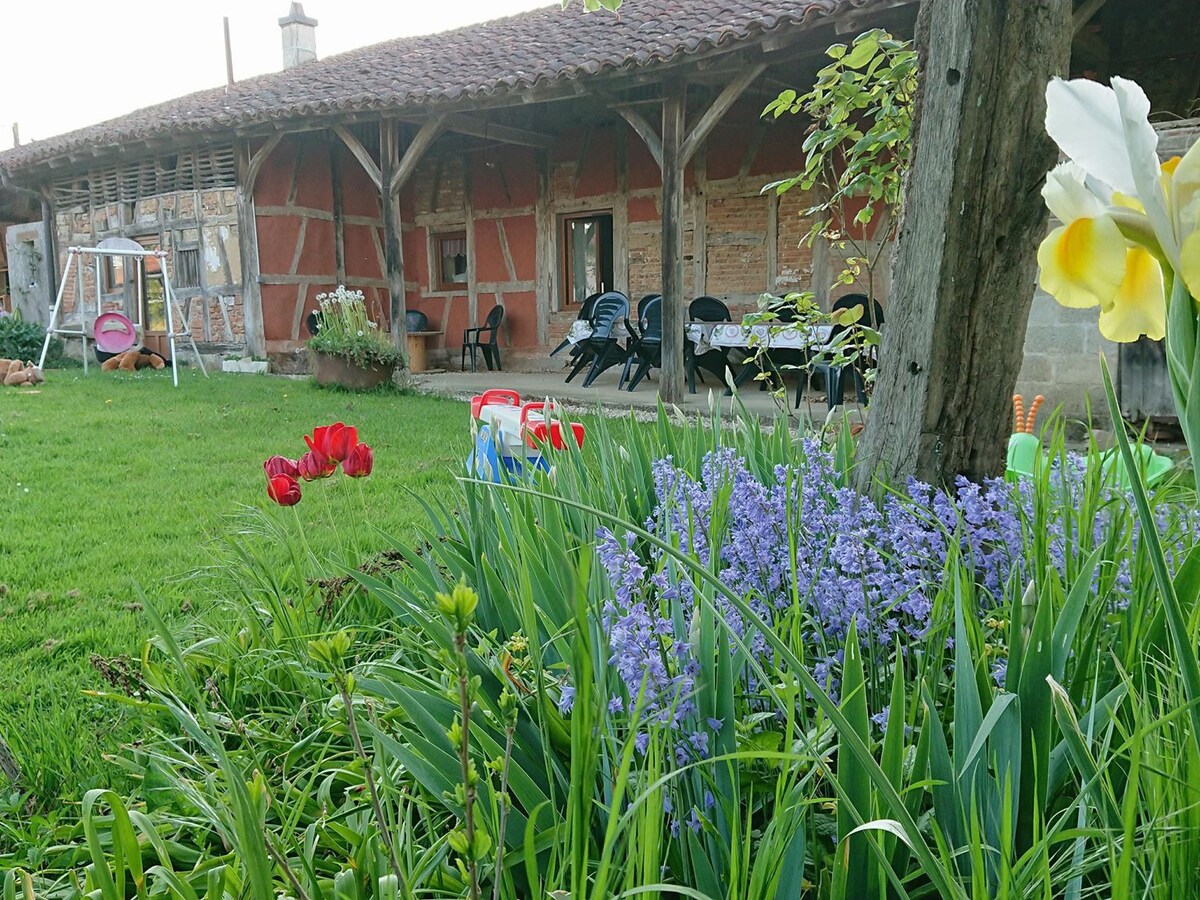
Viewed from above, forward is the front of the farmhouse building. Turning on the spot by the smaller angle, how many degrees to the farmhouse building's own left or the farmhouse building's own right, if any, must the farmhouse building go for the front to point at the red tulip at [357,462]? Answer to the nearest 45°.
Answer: approximately 45° to the farmhouse building's own left

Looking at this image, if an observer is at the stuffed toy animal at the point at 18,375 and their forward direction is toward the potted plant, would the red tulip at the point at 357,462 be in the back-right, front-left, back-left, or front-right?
front-right

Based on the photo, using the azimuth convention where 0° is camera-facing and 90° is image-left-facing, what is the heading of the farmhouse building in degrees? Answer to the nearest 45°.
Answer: approximately 45°

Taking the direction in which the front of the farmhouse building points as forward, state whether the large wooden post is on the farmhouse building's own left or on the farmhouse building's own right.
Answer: on the farmhouse building's own left

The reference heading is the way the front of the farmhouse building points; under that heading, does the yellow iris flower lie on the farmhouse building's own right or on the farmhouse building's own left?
on the farmhouse building's own left

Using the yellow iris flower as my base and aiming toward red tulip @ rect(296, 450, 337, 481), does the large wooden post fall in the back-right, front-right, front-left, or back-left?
front-right

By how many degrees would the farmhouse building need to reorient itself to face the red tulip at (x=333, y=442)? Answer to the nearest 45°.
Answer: approximately 45° to its left

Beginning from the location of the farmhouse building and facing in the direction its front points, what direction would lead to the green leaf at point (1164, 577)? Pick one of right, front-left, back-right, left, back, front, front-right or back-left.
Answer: front-left

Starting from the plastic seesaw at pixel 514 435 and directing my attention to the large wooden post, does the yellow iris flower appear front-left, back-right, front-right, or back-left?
front-right

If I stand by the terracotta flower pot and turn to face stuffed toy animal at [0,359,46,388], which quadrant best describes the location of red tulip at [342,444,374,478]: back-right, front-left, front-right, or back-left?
back-left

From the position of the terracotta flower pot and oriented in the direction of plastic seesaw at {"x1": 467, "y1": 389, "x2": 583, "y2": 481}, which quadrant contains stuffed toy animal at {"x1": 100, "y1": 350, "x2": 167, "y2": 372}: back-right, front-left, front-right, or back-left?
back-right
